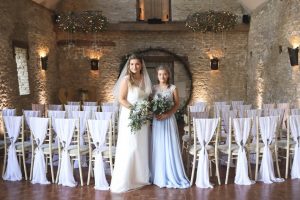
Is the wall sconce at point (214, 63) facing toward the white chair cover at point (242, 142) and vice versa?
yes

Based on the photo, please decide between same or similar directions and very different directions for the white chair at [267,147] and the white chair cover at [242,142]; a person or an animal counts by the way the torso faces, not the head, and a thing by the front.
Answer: same or similar directions

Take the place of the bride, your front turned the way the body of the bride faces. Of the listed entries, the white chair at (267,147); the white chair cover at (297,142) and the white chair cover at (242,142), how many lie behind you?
0

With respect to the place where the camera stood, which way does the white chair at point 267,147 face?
facing away from the viewer

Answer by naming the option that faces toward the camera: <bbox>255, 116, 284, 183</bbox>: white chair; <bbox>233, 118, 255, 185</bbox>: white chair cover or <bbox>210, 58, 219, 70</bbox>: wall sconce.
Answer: the wall sconce

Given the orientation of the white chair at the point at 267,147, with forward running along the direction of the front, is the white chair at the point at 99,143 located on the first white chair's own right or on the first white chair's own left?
on the first white chair's own left

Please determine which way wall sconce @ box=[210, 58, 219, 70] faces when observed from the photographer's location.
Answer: facing the viewer

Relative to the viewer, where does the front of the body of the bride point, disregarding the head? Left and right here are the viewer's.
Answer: facing the viewer and to the right of the viewer

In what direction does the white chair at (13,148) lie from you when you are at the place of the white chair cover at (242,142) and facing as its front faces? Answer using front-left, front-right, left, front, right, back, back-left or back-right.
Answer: left

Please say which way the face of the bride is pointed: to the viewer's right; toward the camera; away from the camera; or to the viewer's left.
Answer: toward the camera

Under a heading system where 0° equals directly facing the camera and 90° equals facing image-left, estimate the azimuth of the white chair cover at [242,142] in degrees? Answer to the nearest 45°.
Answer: approximately 180°

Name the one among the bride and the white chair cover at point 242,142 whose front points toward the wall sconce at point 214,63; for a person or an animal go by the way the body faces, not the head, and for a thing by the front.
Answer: the white chair cover

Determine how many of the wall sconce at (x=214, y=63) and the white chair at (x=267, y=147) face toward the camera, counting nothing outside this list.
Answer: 1

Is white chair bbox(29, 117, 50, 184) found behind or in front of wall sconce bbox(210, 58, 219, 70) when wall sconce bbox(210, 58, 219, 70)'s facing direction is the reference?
in front

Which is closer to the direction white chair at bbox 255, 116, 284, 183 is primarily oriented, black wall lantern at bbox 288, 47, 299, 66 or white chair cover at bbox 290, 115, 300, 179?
the black wall lantern

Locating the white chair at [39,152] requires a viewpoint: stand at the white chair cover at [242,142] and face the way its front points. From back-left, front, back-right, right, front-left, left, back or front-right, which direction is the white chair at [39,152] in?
left

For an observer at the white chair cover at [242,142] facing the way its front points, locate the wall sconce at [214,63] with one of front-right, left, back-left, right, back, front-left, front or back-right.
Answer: front

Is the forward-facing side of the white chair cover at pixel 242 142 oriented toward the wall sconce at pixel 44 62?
no

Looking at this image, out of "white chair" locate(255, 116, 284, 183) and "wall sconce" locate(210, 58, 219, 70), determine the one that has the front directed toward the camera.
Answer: the wall sconce
